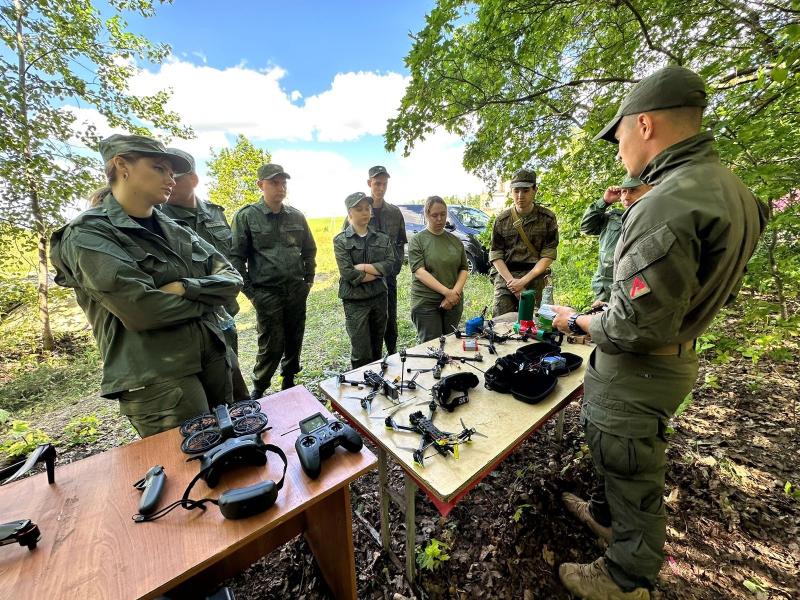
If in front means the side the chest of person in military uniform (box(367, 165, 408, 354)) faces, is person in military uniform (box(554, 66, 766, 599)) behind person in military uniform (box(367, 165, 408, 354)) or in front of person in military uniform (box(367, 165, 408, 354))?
in front

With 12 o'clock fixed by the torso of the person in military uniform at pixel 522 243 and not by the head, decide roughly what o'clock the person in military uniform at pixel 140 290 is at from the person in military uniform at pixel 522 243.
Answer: the person in military uniform at pixel 140 290 is roughly at 1 o'clock from the person in military uniform at pixel 522 243.

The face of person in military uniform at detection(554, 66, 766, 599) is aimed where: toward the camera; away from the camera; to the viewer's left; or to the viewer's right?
to the viewer's left

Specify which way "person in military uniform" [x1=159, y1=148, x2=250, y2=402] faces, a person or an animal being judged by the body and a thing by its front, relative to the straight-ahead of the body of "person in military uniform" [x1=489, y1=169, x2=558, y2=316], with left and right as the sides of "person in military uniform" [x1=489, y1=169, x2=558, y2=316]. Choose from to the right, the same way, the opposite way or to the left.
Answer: to the left

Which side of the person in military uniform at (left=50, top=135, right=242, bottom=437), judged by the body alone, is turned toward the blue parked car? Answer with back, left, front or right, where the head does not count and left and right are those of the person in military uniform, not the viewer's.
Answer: left

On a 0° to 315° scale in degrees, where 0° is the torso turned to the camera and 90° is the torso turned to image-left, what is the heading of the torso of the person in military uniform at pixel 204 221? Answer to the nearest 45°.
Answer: approximately 315°

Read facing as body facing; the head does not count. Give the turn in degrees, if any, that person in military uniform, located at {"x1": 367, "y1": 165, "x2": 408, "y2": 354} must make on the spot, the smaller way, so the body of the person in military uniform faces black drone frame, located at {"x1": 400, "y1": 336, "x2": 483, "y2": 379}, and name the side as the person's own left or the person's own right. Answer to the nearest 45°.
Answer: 0° — they already face it

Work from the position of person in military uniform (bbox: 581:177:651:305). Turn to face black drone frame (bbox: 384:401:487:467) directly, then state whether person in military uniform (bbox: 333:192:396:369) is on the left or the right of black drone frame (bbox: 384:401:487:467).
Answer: right

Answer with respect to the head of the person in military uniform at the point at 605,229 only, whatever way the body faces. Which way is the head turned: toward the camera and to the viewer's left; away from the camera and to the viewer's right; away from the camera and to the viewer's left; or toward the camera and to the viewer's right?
toward the camera and to the viewer's left

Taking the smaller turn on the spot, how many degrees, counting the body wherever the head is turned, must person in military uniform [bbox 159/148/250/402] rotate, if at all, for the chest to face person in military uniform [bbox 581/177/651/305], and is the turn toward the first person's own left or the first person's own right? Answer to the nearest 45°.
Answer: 0° — they already face them
